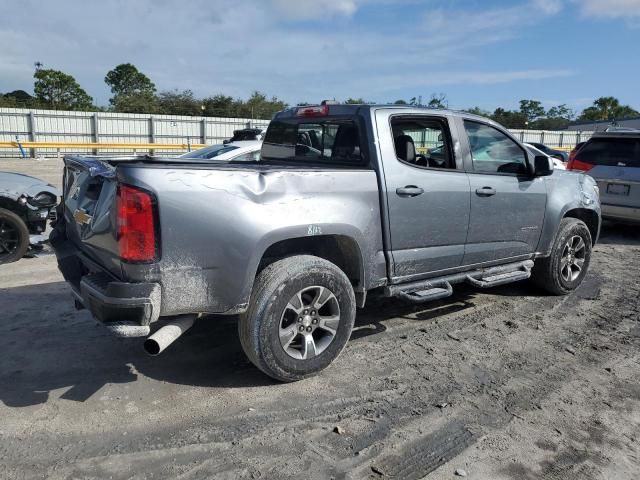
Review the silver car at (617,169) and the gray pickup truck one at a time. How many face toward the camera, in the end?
0

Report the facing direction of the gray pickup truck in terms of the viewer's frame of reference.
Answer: facing away from the viewer and to the right of the viewer

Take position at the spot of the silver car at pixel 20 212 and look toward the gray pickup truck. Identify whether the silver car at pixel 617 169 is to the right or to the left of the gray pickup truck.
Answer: left

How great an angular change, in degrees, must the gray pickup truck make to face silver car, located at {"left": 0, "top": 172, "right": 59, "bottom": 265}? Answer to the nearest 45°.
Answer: approximately 90° to its left

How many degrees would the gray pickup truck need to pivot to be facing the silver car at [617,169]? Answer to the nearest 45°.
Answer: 0° — it already faces it

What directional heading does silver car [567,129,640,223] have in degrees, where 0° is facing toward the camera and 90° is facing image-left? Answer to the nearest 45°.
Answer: approximately 180°

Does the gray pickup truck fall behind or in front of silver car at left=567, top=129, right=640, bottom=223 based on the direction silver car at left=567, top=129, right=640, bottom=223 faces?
behind

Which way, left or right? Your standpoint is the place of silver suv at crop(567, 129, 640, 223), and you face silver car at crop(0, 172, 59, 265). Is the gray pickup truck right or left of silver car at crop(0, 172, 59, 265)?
left
